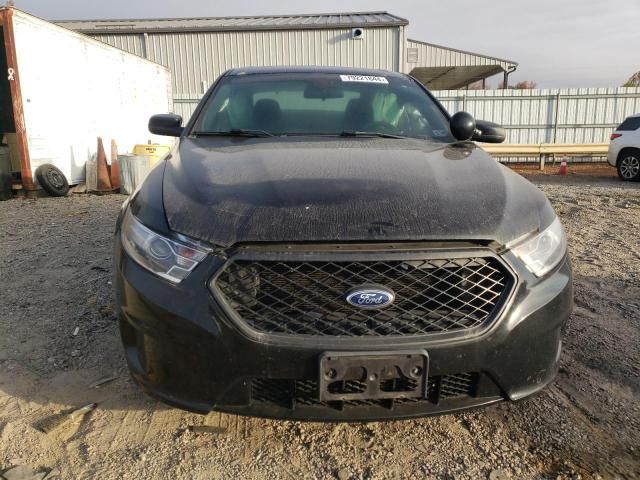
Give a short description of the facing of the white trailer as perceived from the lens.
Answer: facing away from the viewer and to the right of the viewer

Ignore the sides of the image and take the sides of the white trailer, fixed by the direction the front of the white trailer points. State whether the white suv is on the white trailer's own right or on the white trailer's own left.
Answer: on the white trailer's own right

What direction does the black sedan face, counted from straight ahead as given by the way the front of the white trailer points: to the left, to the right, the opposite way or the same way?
the opposite way

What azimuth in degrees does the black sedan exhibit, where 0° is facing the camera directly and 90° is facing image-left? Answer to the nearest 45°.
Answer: approximately 0°

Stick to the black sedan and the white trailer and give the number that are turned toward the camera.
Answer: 1

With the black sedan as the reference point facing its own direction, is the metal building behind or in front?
behind

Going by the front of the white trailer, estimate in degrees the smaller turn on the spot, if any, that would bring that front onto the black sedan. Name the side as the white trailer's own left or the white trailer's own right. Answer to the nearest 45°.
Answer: approximately 135° to the white trailer's own right

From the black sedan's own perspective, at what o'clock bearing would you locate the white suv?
The white suv is roughly at 7 o'clock from the black sedan.

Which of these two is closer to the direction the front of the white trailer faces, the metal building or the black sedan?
the metal building
